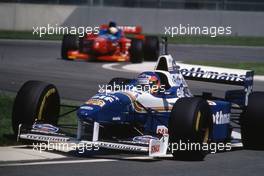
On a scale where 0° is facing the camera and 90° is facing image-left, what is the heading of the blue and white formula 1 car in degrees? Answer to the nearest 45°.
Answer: approximately 45°

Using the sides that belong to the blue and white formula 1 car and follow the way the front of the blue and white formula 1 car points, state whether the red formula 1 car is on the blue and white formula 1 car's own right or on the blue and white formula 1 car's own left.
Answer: on the blue and white formula 1 car's own right
